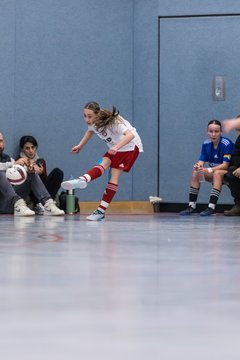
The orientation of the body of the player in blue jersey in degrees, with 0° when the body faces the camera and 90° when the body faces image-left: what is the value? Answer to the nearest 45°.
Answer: approximately 45°

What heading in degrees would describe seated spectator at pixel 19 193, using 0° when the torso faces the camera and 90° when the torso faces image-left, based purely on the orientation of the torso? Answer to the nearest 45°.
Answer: approximately 315°

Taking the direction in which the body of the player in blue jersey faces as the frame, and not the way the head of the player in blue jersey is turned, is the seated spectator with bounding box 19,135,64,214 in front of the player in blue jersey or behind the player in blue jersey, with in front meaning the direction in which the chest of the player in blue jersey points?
in front

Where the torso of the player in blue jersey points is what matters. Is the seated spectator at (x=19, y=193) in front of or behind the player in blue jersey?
in front

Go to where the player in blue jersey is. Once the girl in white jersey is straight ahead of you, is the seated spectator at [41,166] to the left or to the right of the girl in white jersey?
right

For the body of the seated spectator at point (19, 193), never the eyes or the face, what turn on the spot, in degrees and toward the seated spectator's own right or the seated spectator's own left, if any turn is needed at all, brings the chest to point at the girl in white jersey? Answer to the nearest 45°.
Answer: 0° — they already face them
